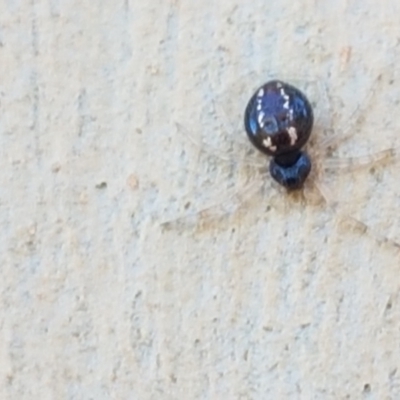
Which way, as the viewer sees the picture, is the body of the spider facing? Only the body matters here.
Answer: toward the camera
